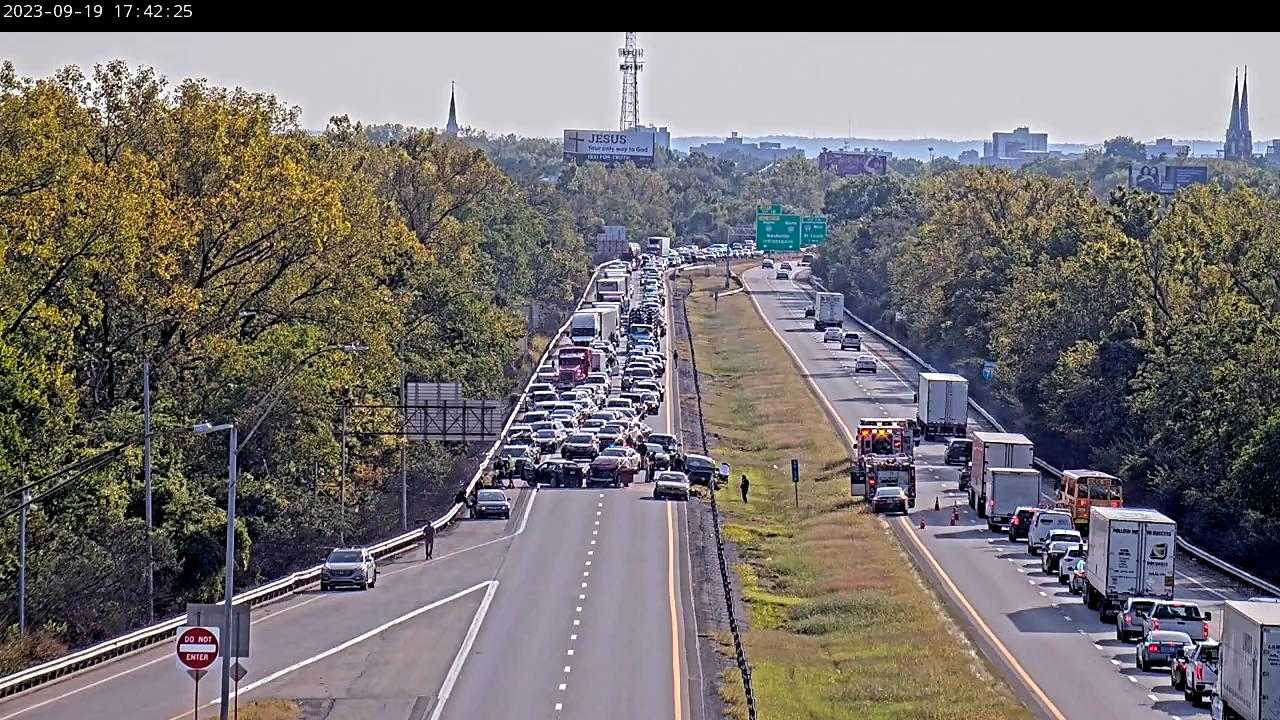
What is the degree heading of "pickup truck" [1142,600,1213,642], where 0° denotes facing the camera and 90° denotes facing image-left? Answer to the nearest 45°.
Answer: approximately 180°

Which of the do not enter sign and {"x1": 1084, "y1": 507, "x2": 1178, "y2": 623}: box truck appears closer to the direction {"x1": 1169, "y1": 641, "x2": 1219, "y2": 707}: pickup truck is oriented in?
the box truck

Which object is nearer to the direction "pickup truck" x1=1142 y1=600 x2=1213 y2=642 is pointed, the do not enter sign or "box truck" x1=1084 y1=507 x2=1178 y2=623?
the box truck

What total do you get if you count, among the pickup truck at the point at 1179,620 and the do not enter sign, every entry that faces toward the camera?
1

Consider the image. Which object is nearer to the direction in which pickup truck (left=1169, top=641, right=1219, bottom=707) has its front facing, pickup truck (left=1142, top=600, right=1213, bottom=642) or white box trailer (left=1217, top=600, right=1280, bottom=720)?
the pickup truck

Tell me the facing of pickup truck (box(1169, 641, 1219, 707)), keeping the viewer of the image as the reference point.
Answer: facing away from the viewer and to the left of the viewer

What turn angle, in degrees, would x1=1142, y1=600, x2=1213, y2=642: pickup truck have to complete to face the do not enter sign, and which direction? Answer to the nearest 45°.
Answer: approximately 135° to its left

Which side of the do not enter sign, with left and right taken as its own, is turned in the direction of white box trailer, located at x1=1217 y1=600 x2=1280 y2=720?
left

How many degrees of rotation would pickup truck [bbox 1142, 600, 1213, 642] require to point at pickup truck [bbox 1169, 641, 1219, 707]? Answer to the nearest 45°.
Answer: approximately 180°

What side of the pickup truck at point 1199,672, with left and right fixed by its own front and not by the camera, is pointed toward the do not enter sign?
left

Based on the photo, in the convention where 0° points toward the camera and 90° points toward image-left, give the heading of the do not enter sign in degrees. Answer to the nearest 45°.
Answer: approximately 0°

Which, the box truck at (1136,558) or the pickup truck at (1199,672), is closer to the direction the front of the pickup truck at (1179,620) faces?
the box truck
